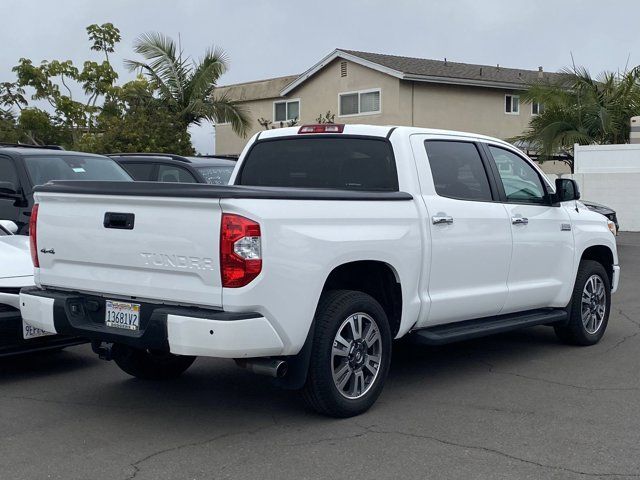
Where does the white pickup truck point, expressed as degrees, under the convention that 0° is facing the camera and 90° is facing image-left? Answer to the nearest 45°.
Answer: approximately 225°

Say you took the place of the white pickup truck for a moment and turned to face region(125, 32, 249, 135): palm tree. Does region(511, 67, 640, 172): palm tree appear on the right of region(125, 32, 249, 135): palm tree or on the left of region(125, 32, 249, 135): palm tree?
right

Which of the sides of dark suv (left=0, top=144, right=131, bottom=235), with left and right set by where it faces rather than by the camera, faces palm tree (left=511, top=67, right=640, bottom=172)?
left

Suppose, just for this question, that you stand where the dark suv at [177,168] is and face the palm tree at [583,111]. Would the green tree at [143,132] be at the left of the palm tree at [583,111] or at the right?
left

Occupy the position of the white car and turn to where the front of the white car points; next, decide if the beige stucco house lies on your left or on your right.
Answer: on your left

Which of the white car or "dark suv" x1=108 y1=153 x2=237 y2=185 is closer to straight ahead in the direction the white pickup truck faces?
the dark suv

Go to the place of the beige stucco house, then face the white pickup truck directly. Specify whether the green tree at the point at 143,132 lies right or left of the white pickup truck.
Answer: right

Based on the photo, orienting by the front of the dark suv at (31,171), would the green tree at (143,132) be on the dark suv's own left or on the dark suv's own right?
on the dark suv's own left
